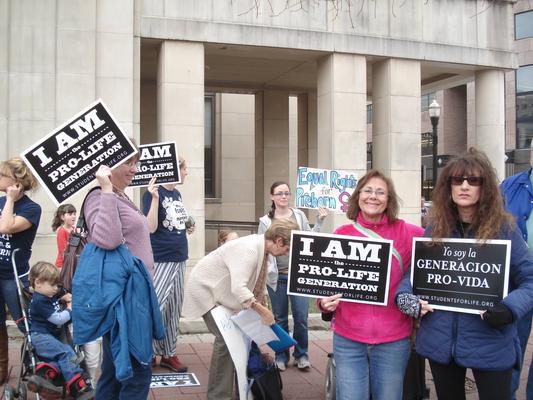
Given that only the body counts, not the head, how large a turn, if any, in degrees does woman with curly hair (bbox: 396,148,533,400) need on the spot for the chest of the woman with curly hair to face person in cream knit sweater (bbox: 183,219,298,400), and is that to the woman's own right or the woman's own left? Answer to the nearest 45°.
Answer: approximately 135° to the woman's own right

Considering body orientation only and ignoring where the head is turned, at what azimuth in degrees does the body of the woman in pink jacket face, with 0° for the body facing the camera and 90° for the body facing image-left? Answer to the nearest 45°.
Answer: approximately 0°

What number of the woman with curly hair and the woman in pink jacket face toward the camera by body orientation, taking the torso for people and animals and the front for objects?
2

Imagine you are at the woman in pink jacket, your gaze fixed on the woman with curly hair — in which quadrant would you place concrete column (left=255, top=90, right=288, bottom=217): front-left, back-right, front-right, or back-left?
back-left

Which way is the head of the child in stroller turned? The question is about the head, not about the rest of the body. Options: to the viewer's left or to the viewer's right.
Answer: to the viewer's right

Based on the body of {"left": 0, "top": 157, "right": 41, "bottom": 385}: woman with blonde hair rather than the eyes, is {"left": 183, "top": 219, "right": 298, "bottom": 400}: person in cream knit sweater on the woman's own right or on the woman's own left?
on the woman's own left

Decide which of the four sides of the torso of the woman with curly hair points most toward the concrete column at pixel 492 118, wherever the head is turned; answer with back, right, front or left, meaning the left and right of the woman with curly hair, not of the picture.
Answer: back
